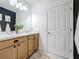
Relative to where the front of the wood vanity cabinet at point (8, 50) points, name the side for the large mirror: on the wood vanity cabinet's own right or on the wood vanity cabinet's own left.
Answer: on the wood vanity cabinet's own left

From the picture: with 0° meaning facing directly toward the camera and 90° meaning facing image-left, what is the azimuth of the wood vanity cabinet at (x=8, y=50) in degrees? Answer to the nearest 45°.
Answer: approximately 315°

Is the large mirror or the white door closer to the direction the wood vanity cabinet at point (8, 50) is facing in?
the white door

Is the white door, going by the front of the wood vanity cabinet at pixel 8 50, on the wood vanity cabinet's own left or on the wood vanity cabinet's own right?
on the wood vanity cabinet's own left

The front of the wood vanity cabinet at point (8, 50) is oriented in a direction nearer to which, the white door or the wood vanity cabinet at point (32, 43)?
the white door
